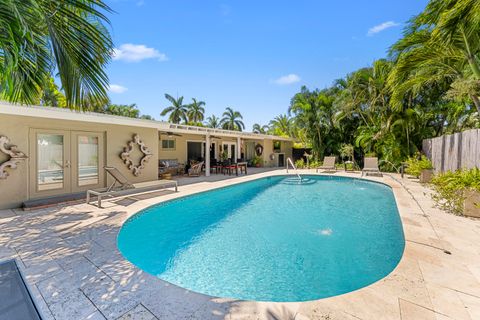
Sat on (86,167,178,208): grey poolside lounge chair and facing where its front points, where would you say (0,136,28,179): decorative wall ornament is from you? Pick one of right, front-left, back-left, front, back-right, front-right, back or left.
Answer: back-left

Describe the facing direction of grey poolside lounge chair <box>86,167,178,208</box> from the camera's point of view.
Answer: facing away from the viewer and to the right of the viewer

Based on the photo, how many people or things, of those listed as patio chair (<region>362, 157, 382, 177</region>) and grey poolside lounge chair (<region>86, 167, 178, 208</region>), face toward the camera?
1

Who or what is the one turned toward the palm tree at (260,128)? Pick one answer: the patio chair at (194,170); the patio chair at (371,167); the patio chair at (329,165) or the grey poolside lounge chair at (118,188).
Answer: the grey poolside lounge chair

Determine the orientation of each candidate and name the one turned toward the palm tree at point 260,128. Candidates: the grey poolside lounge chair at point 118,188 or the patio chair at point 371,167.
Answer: the grey poolside lounge chair
